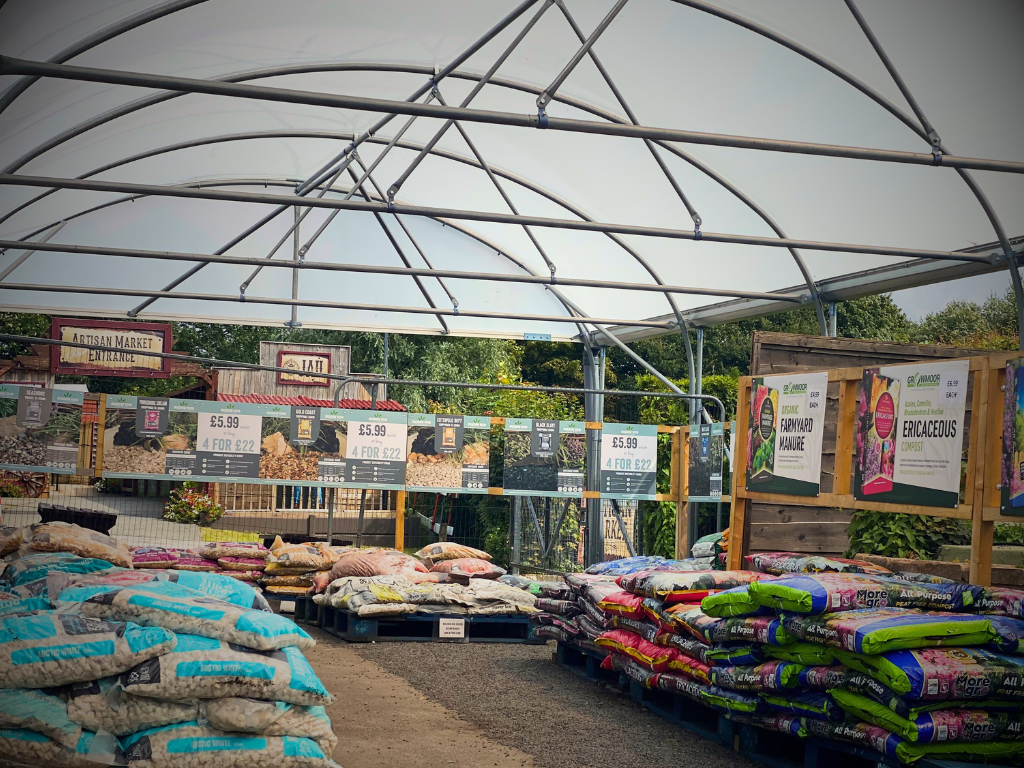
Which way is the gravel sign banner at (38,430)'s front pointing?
toward the camera

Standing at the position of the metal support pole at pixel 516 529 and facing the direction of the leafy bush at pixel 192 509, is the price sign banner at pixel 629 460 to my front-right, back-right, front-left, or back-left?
back-right

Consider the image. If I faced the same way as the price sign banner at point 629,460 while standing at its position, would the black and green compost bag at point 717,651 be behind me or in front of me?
in front

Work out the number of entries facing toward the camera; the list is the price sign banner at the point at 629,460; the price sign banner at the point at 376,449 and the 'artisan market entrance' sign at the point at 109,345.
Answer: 3

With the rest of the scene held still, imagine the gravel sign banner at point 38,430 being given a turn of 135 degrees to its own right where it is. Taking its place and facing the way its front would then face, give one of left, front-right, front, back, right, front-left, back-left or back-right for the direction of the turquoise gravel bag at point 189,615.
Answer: back-left

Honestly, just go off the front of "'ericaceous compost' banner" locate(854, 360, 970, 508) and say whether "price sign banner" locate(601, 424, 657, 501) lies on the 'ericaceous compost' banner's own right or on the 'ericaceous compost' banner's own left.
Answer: on the 'ericaceous compost' banner's own right

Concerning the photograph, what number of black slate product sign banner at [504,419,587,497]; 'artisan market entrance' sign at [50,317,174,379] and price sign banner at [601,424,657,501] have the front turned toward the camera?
3

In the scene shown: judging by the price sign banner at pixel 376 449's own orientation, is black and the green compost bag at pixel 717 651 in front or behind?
in front

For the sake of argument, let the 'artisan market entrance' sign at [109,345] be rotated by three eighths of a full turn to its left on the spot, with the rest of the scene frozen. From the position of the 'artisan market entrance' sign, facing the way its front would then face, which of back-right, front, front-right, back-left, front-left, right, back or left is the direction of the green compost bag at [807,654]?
back-right

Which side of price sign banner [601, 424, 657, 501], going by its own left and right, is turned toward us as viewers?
front

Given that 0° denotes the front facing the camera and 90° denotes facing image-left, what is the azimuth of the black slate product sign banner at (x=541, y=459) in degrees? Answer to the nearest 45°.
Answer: approximately 0°
